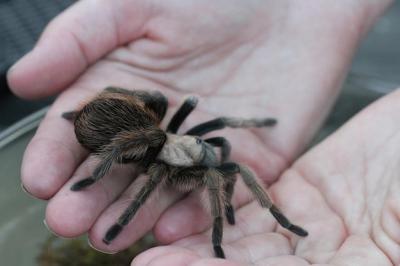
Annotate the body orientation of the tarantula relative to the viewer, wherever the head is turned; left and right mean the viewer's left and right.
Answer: facing to the right of the viewer
